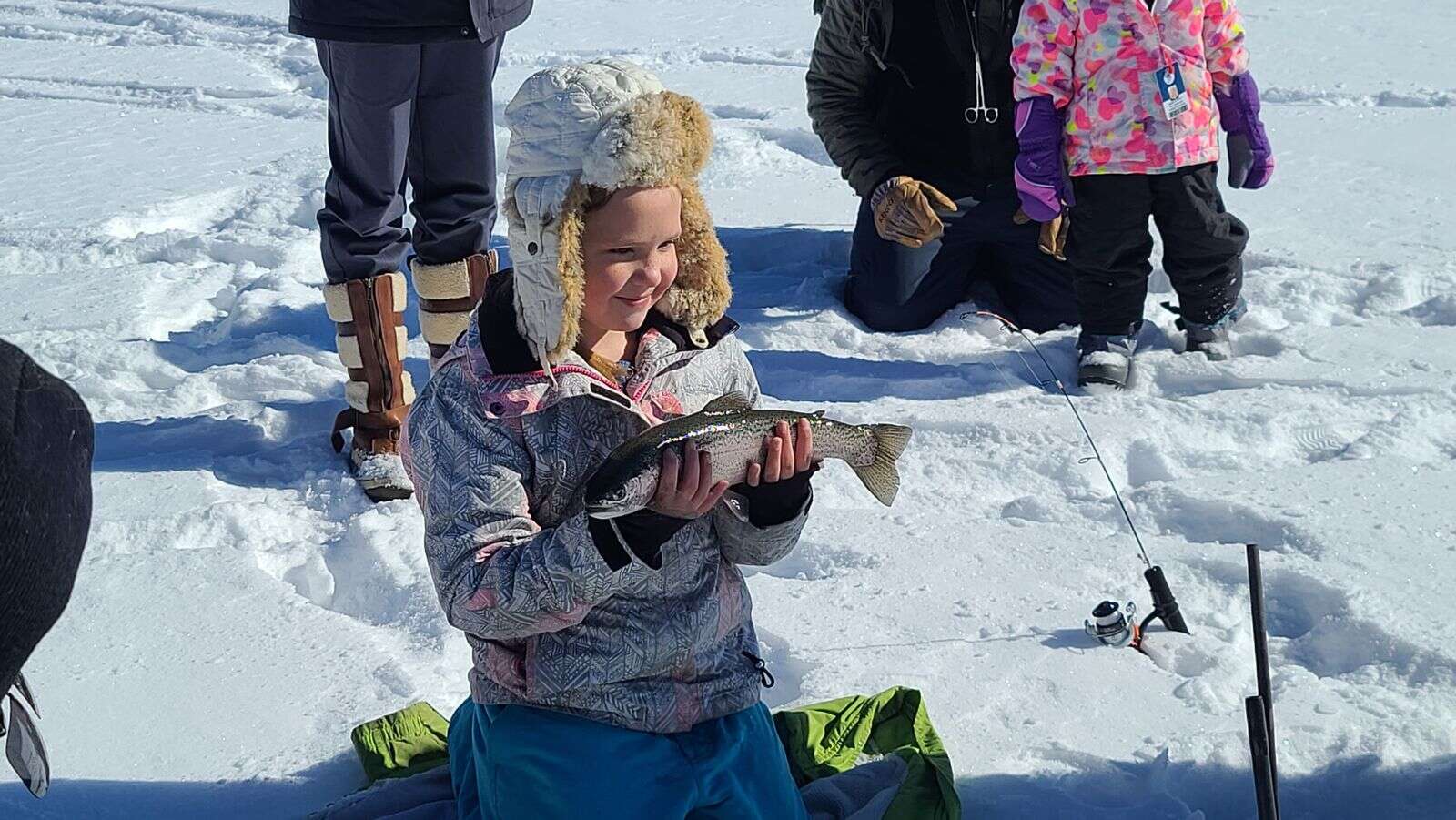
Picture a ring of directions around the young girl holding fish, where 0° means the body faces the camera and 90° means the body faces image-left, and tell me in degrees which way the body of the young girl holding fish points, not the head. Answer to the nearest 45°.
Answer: approximately 315°

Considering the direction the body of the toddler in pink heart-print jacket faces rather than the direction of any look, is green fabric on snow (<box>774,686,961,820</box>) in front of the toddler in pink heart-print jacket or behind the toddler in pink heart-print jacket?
in front

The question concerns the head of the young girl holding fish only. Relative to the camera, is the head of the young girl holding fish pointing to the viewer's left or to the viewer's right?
to the viewer's right

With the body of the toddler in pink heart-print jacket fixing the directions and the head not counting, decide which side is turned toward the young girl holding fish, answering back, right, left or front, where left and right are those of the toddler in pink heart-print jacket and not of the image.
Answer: front

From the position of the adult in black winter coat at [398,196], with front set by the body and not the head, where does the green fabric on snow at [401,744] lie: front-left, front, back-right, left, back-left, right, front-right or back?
front-right

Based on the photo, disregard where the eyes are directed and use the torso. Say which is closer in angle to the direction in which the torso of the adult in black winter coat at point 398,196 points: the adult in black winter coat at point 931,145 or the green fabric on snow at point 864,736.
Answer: the green fabric on snow

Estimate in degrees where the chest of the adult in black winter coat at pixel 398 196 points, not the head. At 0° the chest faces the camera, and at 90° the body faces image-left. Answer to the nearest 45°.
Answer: approximately 315°

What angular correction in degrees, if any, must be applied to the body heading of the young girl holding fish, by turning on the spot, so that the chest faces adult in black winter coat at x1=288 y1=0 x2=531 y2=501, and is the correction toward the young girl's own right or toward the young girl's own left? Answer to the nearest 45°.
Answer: approximately 135° to the young girl's own left

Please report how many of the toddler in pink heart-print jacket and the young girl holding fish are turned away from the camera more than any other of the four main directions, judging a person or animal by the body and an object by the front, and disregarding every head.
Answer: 0
